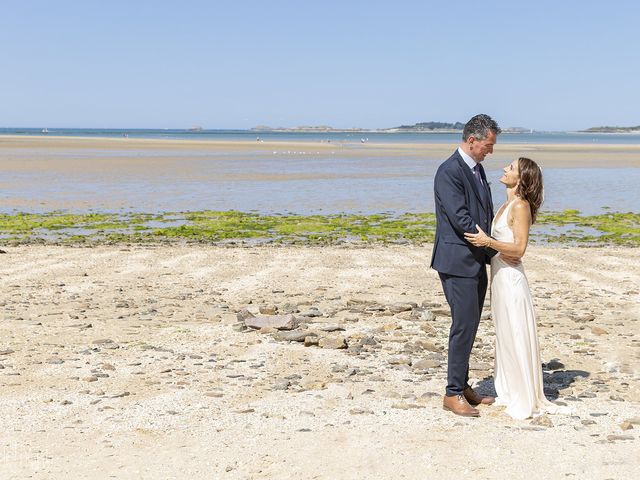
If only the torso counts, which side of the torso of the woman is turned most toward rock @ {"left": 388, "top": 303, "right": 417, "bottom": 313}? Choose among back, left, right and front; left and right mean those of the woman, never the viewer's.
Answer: right

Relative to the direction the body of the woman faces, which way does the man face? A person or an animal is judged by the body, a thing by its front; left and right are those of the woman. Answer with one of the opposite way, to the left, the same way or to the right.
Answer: the opposite way

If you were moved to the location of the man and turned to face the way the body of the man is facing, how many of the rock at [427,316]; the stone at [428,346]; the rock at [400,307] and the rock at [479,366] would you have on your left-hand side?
4

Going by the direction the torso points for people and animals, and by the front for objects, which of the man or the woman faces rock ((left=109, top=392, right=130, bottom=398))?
the woman

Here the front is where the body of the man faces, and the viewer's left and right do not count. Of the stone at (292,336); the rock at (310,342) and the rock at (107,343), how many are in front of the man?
0

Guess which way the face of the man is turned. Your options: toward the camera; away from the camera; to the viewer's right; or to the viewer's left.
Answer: to the viewer's right

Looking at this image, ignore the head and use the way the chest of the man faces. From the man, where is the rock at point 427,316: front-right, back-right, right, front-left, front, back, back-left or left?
left

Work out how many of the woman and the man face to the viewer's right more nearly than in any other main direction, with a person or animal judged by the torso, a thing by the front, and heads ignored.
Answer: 1

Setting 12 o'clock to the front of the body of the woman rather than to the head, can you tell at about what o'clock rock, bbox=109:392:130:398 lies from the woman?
The rock is roughly at 12 o'clock from the woman.

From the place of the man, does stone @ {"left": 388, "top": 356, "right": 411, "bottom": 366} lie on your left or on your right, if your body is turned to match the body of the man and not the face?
on your left

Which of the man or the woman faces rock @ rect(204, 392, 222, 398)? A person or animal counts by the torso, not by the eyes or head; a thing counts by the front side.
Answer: the woman

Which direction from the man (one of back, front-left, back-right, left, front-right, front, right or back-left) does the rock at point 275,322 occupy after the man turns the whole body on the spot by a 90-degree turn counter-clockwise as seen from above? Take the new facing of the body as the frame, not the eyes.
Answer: front-left

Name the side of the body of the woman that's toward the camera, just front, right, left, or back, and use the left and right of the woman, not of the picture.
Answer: left

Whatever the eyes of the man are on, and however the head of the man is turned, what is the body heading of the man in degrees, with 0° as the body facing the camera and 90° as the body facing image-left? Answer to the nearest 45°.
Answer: approximately 270°

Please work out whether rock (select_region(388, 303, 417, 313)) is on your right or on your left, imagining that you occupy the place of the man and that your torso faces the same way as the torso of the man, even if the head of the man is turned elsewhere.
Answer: on your left

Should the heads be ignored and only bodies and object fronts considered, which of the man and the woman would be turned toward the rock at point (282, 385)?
the woman

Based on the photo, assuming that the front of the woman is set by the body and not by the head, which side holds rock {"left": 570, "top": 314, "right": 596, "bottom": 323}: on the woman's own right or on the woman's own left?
on the woman's own right
